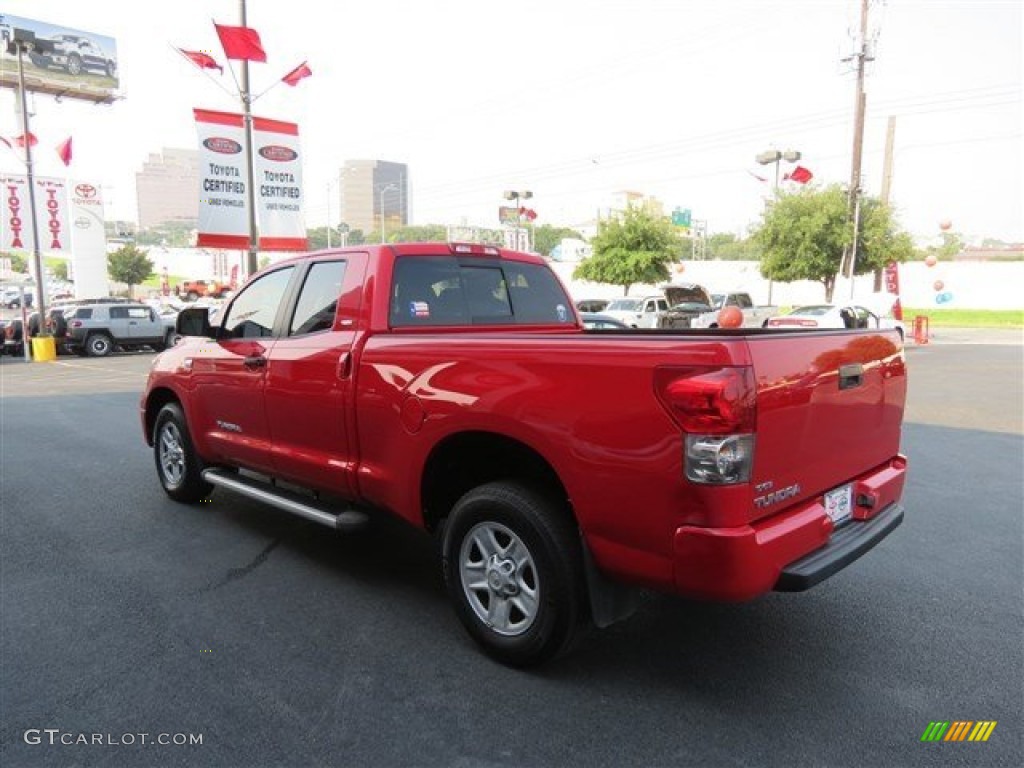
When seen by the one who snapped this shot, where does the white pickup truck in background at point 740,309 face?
facing the viewer and to the left of the viewer

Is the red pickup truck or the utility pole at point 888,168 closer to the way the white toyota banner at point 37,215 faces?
the red pickup truck

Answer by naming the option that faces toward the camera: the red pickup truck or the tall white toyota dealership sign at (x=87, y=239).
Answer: the tall white toyota dealership sign

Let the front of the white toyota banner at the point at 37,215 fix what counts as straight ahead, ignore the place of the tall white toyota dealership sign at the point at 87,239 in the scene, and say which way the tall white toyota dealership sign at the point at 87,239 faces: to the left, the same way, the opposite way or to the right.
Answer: the same way

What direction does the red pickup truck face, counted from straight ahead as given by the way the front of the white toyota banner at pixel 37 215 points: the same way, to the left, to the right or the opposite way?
the opposite way

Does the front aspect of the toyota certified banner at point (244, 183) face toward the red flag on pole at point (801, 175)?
no

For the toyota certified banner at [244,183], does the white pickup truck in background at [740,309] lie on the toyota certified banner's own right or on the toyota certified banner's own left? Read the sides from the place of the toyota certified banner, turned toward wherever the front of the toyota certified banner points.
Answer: on the toyota certified banner's own left

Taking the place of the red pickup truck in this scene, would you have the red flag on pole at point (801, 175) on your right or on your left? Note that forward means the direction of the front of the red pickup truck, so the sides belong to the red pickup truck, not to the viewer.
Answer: on your right

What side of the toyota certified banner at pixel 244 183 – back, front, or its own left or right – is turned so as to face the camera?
front

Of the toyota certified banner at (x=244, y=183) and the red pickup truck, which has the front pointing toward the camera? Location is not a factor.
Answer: the toyota certified banner

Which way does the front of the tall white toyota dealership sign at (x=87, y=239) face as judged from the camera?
facing the viewer

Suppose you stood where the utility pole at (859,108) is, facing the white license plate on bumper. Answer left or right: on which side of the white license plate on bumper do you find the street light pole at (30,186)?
right

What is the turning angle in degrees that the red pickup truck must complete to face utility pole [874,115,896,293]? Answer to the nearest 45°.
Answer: approximately 90° to its right

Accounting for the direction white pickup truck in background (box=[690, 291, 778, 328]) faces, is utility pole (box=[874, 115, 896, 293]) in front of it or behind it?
behind

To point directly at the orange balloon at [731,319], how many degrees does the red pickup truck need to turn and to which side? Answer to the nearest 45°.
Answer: approximately 45° to its right

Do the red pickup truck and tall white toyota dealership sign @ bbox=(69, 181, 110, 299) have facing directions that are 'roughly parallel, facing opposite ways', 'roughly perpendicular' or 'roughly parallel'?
roughly parallel, facing opposite ways

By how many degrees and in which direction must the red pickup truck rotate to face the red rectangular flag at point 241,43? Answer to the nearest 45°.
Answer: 0° — it already faces it
